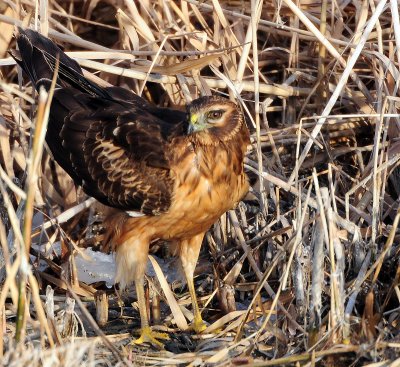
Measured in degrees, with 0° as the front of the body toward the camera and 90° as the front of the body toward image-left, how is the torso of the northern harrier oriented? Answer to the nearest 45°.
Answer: approximately 315°
